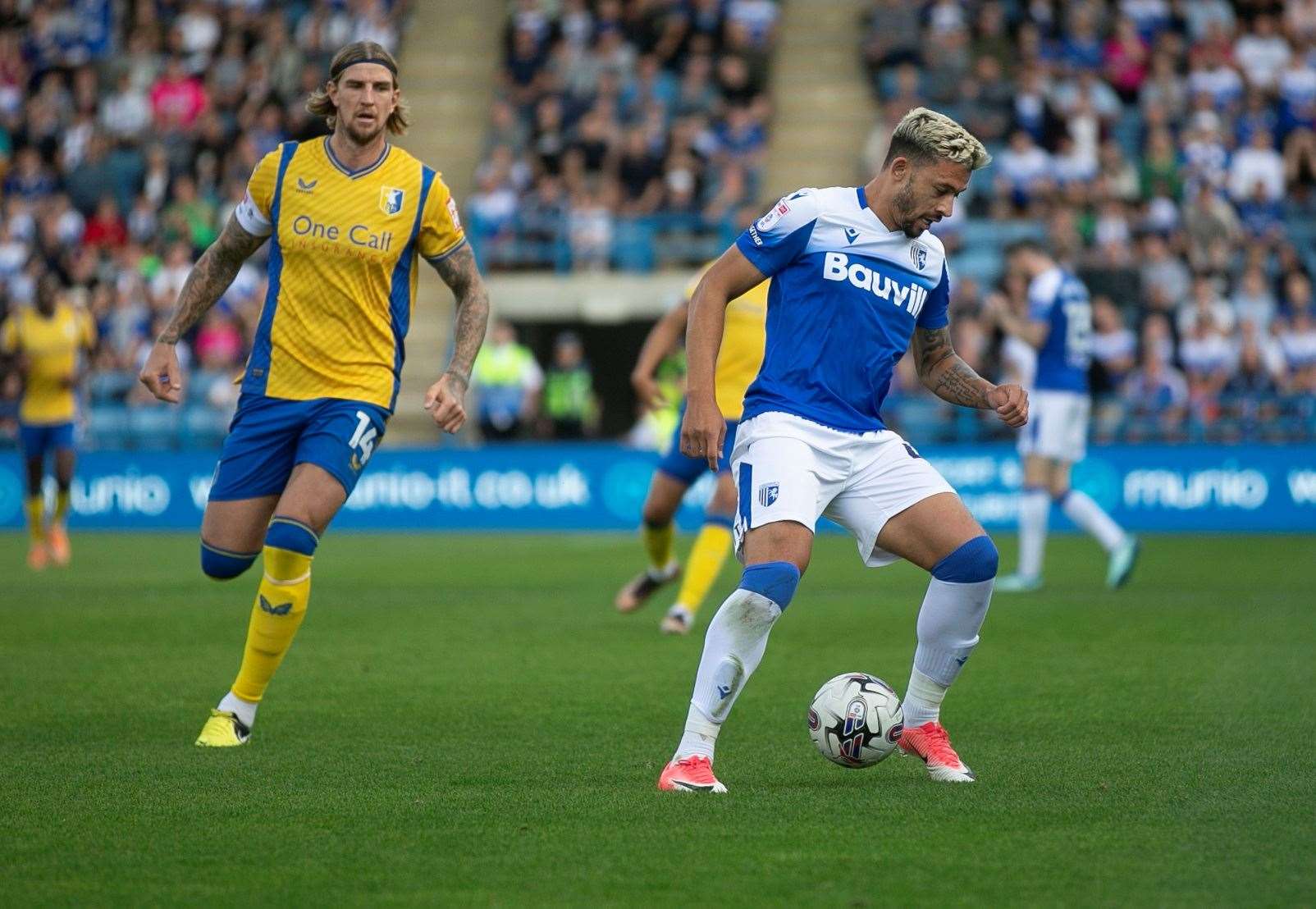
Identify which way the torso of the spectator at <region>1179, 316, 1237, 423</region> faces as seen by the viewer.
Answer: toward the camera

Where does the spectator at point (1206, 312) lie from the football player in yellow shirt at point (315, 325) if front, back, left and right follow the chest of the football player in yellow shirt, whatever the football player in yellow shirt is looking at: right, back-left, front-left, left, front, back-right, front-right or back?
back-left

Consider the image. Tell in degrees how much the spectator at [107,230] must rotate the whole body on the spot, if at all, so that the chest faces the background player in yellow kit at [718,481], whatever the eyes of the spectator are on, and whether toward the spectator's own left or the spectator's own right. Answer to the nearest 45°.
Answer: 0° — they already face them

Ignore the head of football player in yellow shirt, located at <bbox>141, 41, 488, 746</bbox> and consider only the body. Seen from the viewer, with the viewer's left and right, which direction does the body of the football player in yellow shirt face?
facing the viewer

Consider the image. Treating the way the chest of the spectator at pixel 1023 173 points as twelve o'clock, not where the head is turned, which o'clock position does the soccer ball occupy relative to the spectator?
The soccer ball is roughly at 12 o'clock from the spectator.

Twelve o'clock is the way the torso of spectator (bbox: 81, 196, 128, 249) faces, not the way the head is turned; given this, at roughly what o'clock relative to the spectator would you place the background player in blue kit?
The background player in blue kit is roughly at 11 o'clock from the spectator.

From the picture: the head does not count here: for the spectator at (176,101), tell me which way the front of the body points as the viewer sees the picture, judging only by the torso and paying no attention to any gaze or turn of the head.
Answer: toward the camera

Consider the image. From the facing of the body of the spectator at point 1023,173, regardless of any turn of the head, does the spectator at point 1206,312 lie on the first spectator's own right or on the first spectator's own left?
on the first spectator's own left

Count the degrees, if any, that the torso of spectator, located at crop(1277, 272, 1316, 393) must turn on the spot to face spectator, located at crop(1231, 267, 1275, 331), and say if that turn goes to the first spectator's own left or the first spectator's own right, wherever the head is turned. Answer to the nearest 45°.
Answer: approximately 135° to the first spectator's own right

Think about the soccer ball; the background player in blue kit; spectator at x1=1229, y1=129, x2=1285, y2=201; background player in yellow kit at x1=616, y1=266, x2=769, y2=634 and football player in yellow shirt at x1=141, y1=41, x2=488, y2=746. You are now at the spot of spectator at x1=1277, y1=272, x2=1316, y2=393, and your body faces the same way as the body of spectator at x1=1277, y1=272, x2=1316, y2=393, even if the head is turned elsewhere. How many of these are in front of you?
4

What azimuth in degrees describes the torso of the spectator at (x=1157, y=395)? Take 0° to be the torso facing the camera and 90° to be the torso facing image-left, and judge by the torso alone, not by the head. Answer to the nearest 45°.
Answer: approximately 0°
